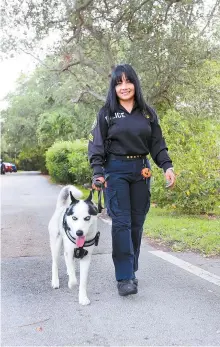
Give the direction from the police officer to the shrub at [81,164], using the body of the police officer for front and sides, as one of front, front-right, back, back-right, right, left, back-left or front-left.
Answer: back

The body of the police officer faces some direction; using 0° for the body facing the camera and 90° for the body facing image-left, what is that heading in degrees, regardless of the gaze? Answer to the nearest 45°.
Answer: approximately 0°

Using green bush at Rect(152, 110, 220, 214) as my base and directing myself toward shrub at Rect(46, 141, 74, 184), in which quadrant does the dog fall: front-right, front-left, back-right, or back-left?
back-left

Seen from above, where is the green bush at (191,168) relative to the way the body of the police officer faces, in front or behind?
behind

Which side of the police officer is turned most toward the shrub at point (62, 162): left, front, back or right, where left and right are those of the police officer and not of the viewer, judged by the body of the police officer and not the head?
back

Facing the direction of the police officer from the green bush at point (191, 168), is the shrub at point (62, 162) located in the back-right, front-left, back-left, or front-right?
back-right
